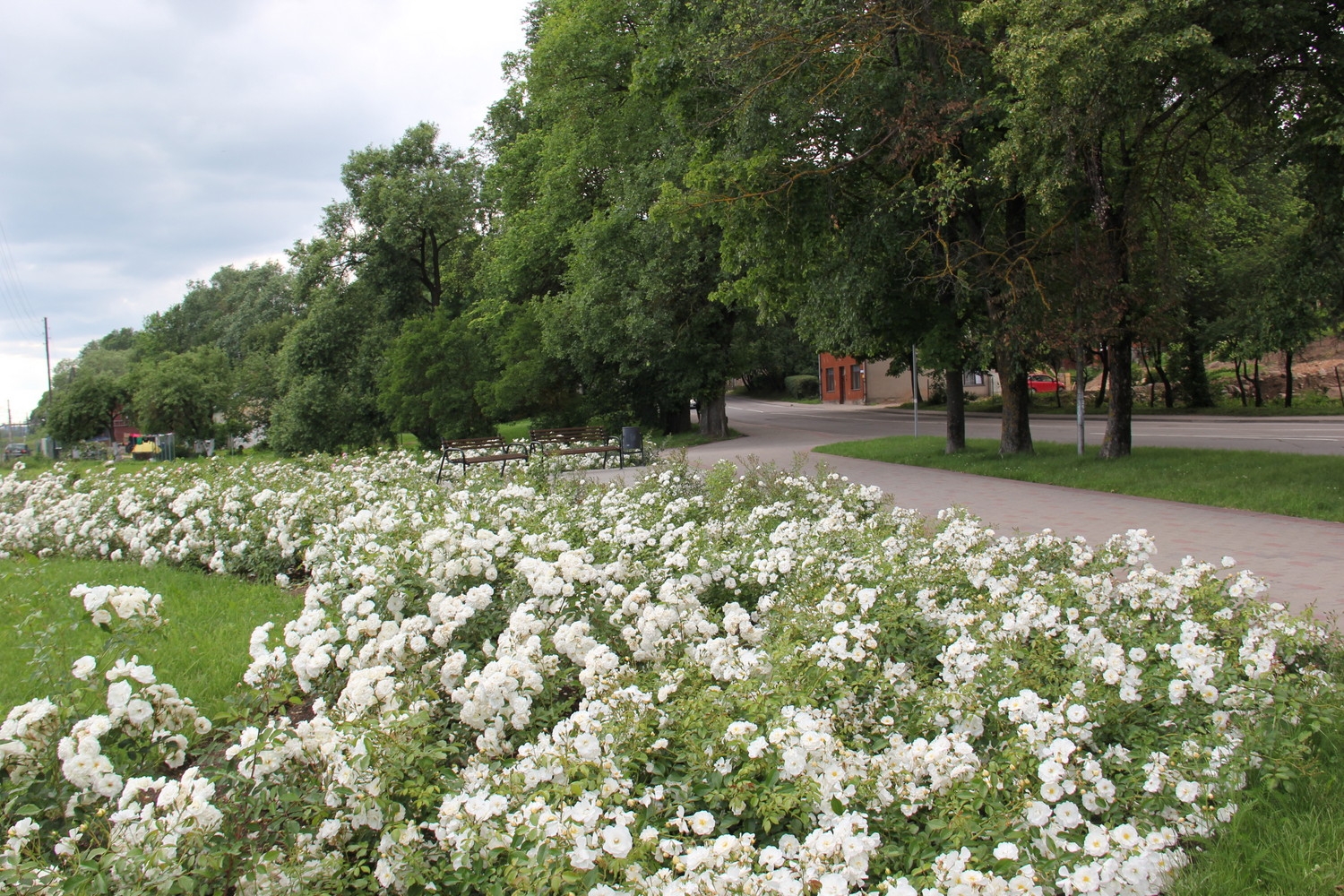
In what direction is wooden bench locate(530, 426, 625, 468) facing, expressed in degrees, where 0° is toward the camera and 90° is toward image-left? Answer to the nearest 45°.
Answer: approximately 315°

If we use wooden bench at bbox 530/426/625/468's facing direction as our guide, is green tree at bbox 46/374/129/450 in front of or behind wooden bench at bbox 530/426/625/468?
behind

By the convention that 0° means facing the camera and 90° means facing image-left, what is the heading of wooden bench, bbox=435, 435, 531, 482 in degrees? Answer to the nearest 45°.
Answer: approximately 315°

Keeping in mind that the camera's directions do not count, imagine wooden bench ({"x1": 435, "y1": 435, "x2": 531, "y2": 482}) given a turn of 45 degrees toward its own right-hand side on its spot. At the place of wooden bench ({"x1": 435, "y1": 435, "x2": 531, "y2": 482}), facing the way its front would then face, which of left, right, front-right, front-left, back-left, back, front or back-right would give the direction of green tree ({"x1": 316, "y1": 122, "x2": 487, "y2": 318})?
back

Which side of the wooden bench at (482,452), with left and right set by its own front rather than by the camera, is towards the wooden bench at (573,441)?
left
